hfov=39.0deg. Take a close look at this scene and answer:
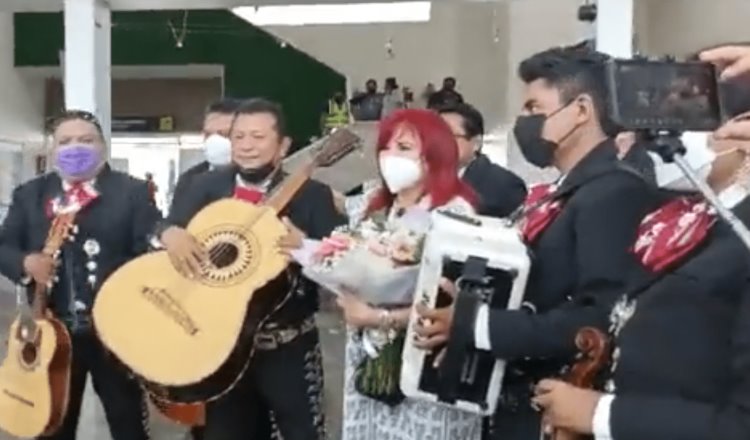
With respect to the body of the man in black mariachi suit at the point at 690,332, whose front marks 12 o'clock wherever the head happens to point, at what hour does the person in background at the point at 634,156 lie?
The person in background is roughly at 3 o'clock from the man in black mariachi suit.

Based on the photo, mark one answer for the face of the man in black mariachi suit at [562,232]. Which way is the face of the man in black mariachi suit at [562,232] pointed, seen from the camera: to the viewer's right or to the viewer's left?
to the viewer's left

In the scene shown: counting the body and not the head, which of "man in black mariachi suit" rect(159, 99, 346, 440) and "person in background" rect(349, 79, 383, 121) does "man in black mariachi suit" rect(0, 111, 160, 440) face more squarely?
the man in black mariachi suit

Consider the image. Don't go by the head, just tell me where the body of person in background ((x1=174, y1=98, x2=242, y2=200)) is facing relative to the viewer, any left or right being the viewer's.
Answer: facing the viewer

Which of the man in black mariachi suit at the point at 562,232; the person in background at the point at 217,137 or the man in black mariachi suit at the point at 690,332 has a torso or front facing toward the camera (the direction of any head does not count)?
the person in background

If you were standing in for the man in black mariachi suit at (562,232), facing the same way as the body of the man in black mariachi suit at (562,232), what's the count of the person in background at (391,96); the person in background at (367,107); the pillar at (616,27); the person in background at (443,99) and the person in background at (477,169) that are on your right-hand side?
5

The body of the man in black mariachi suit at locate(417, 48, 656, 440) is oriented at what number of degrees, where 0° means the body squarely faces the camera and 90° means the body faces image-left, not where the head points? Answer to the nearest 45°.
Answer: approximately 90°

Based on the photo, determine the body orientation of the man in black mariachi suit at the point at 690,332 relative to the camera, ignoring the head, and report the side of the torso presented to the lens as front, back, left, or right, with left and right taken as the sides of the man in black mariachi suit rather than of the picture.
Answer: left

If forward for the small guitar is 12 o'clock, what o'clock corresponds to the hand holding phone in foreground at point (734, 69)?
The hand holding phone in foreground is roughly at 10 o'clock from the small guitar.

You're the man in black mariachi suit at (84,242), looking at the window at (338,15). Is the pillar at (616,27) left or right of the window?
right

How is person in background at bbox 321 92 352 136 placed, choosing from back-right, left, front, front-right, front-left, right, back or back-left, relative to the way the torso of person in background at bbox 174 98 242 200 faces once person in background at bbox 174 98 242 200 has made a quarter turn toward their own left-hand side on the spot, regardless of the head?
left

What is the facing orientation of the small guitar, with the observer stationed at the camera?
facing the viewer and to the left of the viewer

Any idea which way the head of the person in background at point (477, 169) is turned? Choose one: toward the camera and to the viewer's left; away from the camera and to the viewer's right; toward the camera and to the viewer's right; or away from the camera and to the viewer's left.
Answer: toward the camera and to the viewer's left

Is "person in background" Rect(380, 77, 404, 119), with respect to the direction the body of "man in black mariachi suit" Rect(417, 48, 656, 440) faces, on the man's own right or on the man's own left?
on the man's own right

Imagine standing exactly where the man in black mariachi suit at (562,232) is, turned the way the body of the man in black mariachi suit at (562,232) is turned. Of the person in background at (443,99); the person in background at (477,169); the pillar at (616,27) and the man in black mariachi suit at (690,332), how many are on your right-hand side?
3

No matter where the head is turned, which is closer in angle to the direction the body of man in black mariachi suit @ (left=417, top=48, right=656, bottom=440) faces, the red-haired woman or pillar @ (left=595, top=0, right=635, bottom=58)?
the red-haired woman

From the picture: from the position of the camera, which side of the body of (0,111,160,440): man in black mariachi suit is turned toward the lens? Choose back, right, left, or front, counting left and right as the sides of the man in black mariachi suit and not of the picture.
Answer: front
